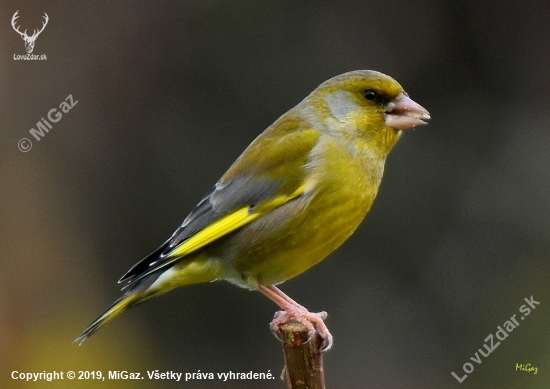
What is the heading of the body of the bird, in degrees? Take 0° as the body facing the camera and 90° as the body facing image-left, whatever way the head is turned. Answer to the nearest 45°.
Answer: approximately 270°
